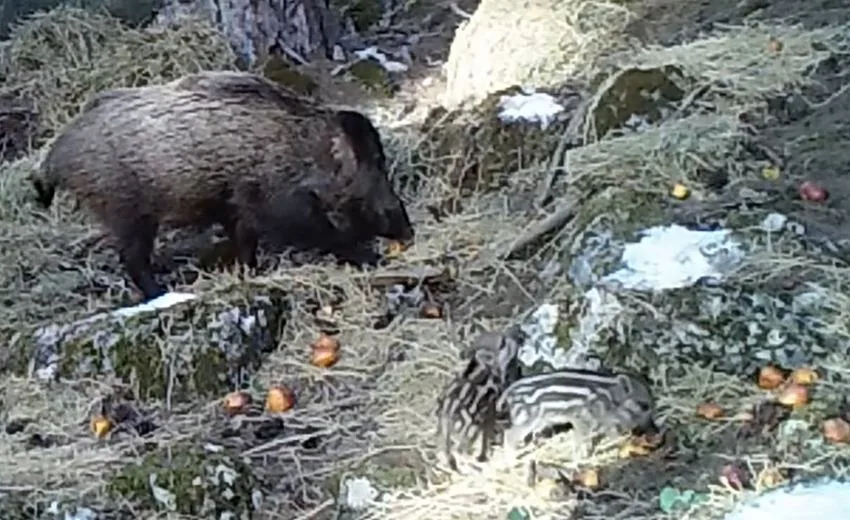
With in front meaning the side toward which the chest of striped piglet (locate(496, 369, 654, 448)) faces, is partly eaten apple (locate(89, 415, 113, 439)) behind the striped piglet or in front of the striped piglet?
behind

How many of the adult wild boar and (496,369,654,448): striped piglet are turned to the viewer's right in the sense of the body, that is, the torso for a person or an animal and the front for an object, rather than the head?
2

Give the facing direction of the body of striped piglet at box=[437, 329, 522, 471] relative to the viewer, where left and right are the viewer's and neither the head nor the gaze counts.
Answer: facing away from the viewer and to the right of the viewer

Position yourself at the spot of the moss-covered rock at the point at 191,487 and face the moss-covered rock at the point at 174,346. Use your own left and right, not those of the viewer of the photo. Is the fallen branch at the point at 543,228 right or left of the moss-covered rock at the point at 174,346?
right

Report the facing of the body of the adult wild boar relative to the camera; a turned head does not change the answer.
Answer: to the viewer's right

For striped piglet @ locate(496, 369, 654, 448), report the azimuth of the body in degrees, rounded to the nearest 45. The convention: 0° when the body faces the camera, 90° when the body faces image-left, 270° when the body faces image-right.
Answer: approximately 270°

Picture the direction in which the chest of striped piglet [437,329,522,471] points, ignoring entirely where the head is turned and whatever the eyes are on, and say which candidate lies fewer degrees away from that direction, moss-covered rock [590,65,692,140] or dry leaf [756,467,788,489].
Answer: the moss-covered rock

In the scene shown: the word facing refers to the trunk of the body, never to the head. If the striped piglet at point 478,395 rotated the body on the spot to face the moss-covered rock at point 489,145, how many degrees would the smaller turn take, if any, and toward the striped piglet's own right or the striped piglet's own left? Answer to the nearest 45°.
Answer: approximately 45° to the striped piglet's own left

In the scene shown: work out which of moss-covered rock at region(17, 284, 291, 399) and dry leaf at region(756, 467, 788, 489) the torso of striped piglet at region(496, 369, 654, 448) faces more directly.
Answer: the dry leaf

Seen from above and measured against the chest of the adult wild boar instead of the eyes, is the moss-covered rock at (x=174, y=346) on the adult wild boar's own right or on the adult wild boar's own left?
on the adult wild boar's own right
